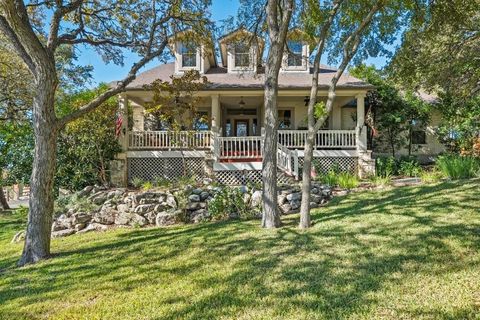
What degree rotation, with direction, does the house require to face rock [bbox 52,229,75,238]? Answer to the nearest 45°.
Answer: approximately 45° to its right

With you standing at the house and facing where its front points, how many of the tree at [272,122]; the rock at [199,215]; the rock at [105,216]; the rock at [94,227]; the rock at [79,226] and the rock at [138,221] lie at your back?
0

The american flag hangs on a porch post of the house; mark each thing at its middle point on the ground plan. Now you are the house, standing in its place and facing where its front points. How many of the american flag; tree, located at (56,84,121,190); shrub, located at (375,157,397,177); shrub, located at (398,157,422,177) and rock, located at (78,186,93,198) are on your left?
2

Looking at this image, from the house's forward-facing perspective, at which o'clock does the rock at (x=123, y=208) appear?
The rock is roughly at 1 o'clock from the house.

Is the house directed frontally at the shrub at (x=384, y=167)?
no

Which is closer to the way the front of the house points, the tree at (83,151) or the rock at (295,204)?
the rock

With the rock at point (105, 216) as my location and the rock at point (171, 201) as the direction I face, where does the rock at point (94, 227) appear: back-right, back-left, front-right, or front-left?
back-right

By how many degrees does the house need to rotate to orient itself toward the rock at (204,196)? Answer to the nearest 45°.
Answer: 0° — it already faces it

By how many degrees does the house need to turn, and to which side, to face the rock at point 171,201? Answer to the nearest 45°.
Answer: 0° — it already faces it

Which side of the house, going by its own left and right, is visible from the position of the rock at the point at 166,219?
front

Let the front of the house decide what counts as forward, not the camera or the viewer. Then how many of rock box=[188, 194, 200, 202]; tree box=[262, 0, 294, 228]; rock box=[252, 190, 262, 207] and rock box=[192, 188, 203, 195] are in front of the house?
4

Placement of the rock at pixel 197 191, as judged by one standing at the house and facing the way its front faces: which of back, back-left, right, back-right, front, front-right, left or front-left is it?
front

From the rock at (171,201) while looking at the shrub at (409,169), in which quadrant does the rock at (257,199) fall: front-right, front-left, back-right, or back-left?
front-right

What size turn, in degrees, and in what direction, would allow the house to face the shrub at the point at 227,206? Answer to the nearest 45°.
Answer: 0° — it already faces it

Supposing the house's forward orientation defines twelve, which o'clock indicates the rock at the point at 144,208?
The rock is roughly at 1 o'clock from the house.

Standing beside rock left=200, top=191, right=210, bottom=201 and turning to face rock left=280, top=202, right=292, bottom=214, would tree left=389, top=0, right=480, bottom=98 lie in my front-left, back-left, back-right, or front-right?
front-left

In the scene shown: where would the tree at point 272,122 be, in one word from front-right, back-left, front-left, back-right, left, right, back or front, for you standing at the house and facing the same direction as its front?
front

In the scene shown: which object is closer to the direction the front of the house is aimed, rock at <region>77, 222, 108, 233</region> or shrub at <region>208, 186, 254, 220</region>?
the shrub

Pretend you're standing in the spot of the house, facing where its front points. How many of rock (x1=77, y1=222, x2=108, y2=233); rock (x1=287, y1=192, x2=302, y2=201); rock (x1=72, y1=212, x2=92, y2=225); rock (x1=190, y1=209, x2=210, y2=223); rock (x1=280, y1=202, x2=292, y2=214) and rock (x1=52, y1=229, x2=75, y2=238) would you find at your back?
0

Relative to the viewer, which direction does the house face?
toward the camera

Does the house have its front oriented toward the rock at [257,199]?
yes
